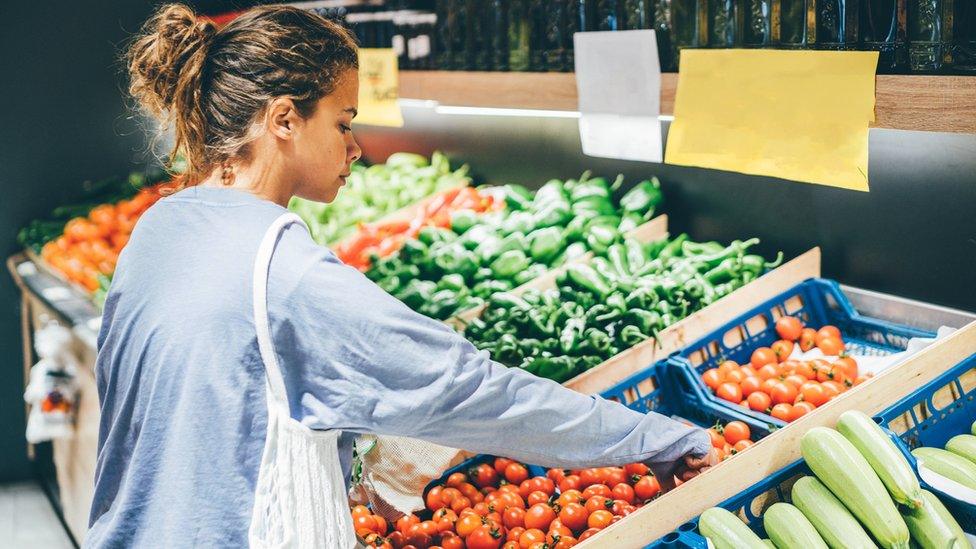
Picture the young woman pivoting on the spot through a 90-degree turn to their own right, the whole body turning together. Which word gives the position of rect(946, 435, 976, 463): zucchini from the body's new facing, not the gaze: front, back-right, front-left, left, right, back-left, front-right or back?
front-left

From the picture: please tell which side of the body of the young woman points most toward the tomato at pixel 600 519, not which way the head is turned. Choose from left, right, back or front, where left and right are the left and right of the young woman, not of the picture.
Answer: front

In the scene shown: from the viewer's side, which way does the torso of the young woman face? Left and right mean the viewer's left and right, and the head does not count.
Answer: facing away from the viewer and to the right of the viewer

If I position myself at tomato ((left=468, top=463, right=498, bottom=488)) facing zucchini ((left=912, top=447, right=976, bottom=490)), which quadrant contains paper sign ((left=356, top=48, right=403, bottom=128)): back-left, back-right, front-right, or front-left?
back-left

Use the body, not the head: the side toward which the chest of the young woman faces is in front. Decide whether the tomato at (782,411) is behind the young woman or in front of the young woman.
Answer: in front

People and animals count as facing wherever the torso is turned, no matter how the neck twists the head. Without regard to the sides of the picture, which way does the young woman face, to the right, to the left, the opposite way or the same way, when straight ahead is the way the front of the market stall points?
the opposite way

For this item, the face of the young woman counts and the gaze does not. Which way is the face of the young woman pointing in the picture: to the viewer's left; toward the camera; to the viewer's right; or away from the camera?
to the viewer's right

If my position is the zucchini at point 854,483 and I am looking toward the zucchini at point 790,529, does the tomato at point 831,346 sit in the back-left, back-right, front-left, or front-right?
back-right

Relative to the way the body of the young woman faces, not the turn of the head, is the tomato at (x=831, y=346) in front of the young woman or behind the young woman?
in front

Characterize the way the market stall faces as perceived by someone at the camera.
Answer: facing the viewer and to the left of the viewer
